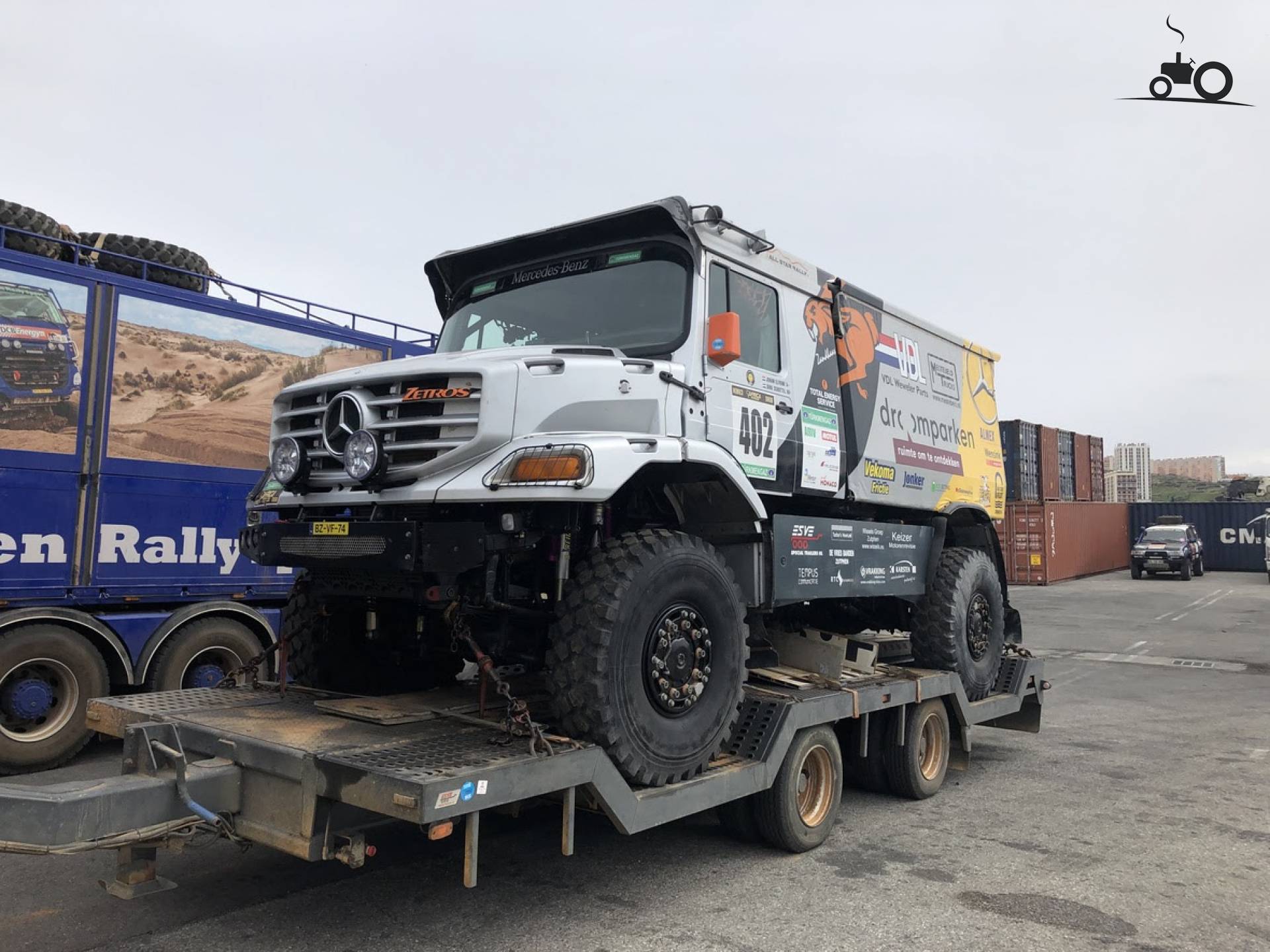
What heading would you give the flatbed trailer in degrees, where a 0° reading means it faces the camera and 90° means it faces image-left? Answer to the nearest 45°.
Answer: approximately 45°

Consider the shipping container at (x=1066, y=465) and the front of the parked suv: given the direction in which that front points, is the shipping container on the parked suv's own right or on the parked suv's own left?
on the parked suv's own right

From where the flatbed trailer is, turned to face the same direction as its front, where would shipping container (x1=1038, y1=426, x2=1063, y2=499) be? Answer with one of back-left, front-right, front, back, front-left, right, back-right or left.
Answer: back

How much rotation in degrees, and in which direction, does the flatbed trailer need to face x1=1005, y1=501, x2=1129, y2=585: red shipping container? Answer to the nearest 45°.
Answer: approximately 180°

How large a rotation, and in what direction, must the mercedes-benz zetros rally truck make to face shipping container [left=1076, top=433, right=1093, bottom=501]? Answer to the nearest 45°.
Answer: approximately 180°

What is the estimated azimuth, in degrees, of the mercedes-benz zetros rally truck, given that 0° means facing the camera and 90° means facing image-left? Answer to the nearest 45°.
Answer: approximately 45°

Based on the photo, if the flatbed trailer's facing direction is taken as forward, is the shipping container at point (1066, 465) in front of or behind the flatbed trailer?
behind

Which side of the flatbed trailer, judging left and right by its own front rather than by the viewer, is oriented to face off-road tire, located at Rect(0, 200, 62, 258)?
right
